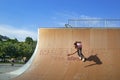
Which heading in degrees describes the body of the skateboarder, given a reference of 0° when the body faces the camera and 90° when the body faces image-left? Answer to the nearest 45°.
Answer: approximately 90°
